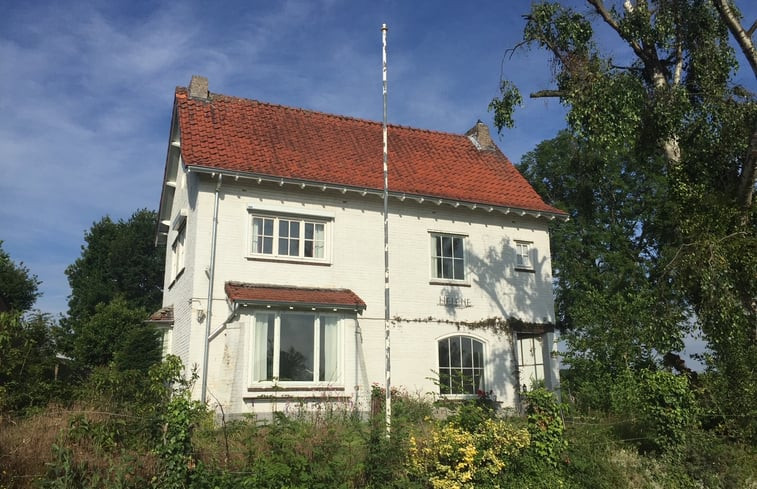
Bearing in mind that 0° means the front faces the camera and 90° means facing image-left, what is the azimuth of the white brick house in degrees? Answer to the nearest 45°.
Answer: approximately 315°

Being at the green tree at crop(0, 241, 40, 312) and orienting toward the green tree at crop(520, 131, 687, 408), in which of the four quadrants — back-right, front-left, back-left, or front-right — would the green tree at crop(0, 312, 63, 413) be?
front-right

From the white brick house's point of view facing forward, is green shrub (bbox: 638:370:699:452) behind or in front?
in front

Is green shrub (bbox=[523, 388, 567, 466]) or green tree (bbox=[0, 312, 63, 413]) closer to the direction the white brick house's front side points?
the green shrub

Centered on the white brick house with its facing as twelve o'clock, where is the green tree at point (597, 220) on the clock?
The green tree is roughly at 9 o'clock from the white brick house.

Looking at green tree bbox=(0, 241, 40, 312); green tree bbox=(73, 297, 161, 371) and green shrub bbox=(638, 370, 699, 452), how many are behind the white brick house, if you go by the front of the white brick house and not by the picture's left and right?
2

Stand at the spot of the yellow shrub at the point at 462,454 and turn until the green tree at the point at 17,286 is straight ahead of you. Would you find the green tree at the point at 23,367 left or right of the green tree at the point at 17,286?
left

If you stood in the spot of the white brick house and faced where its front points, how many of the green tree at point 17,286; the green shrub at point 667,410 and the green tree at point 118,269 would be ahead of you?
1

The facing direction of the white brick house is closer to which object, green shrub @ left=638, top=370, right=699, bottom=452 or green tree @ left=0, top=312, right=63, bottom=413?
the green shrub

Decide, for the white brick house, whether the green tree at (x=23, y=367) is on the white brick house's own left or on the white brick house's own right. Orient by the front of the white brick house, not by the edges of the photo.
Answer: on the white brick house's own right

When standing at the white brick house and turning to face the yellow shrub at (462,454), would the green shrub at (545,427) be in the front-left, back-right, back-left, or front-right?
front-left

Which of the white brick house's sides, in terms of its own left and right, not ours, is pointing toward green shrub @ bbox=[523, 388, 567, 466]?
front
